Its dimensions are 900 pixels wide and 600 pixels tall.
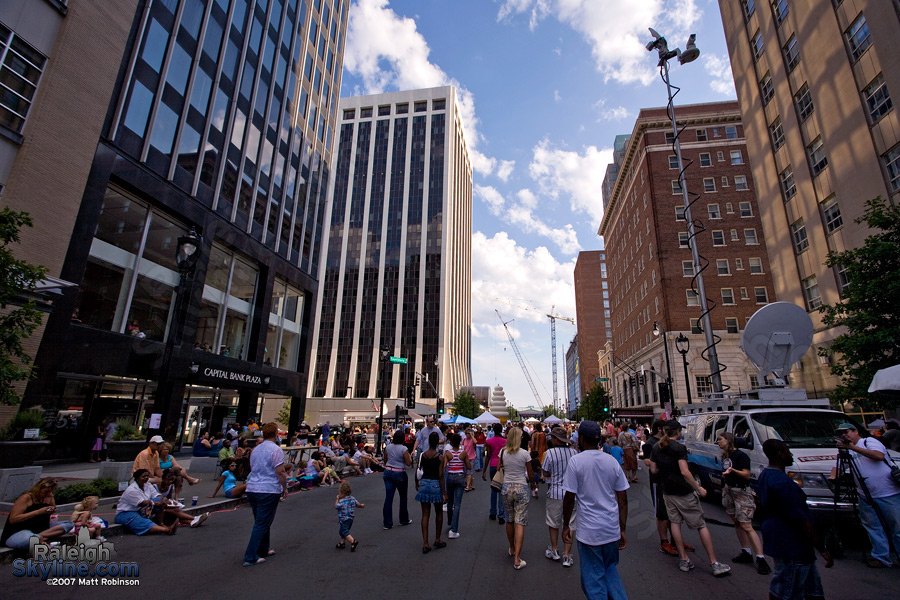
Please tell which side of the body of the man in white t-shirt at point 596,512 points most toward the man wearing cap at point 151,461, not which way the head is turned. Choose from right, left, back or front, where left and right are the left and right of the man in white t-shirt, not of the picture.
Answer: left

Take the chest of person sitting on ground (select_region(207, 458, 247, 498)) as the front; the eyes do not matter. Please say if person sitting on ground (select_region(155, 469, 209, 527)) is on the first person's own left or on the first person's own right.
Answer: on the first person's own right

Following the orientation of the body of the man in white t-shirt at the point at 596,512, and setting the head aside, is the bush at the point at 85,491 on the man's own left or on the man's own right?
on the man's own left

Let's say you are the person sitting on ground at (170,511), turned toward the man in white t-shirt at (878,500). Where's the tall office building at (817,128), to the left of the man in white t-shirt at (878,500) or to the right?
left

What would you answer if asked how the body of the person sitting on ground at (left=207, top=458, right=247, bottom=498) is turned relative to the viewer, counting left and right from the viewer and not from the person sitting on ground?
facing the viewer and to the right of the viewer

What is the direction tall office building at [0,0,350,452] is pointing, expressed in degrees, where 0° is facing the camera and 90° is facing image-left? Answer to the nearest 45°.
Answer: approximately 315°

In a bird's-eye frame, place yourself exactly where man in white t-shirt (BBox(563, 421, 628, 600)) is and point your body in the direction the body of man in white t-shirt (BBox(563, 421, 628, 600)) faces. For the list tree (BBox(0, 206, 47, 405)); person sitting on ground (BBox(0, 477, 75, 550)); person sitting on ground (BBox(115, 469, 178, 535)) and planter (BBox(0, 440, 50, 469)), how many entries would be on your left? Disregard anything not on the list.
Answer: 4

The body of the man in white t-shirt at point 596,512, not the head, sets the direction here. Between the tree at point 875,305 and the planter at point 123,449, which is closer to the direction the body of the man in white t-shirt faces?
the tree

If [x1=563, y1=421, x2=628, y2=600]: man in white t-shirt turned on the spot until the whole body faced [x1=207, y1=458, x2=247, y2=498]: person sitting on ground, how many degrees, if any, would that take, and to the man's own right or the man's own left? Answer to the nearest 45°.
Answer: approximately 45° to the man's own left

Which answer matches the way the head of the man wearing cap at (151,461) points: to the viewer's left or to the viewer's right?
to the viewer's right

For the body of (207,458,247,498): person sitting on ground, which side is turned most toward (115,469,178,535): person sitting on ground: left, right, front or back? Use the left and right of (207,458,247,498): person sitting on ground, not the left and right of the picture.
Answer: right

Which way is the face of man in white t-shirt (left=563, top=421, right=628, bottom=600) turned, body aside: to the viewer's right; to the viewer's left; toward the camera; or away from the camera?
away from the camera

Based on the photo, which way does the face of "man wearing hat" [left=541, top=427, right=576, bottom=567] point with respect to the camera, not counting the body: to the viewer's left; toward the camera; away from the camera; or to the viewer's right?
away from the camera

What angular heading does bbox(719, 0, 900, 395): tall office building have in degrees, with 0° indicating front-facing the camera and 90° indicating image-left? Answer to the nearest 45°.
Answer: approximately 45°

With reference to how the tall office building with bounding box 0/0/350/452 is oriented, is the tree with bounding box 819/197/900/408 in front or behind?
in front

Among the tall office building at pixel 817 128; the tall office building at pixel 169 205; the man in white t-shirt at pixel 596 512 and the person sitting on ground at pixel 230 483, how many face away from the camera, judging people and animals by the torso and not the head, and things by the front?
1

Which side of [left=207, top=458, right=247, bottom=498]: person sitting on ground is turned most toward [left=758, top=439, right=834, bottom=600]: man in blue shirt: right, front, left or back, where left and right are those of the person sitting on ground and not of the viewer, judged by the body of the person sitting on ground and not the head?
front

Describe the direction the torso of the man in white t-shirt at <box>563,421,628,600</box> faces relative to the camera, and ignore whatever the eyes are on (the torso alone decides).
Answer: away from the camera

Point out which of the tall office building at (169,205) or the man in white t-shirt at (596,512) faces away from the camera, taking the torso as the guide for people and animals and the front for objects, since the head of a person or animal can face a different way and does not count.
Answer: the man in white t-shirt

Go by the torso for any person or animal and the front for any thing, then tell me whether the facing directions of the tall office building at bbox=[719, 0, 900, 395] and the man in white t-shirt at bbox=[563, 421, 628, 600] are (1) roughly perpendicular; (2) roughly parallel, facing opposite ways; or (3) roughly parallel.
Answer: roughly perpendicular
